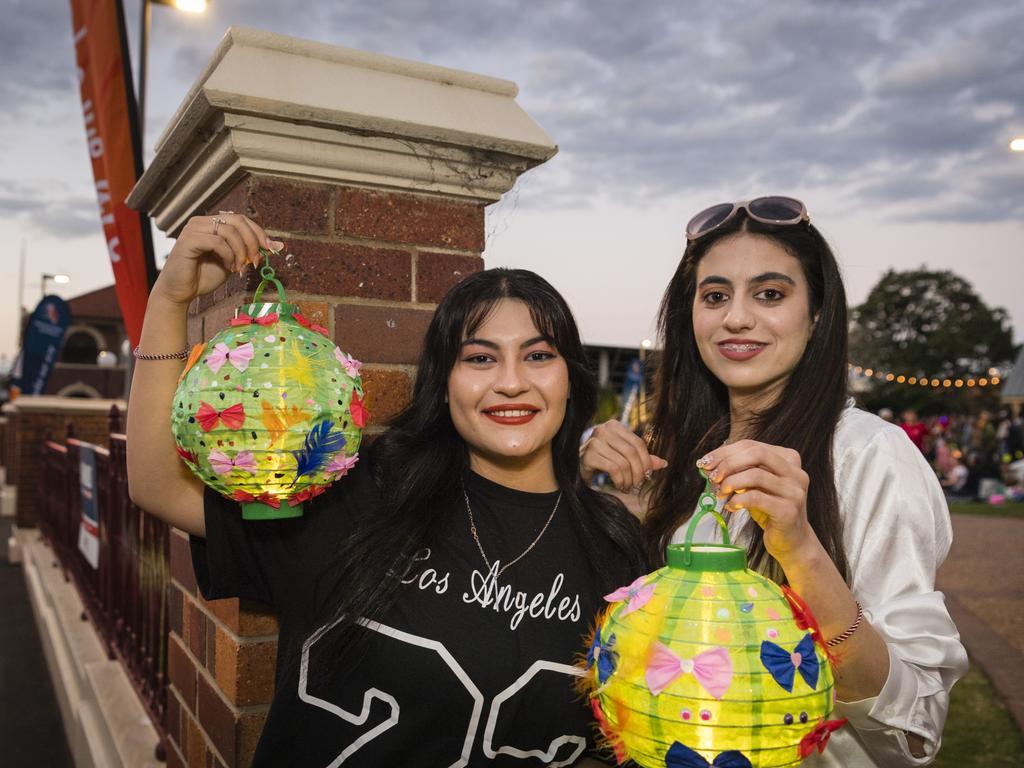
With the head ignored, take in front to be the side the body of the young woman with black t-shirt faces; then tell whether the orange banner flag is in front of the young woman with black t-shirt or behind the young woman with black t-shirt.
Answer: behind

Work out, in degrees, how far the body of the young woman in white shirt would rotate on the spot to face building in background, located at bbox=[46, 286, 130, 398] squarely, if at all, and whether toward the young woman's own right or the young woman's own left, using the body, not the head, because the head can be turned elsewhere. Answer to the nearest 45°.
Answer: approximately 90° to the young woman's own right

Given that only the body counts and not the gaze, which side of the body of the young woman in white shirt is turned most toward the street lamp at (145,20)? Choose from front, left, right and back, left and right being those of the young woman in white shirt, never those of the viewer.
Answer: right

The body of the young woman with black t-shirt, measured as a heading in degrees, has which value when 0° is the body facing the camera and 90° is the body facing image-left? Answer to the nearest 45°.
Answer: approximately 0°

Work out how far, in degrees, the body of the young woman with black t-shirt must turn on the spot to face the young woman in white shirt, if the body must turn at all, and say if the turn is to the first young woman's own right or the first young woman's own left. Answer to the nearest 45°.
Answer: approximately 90° to the first young woman's own left
